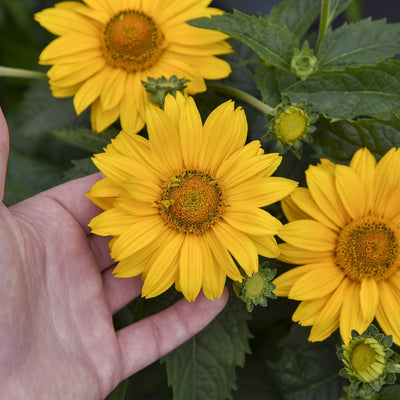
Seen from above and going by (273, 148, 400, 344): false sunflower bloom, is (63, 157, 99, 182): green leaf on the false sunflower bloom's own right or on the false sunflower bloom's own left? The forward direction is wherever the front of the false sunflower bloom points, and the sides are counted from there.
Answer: on the false sunflower bloom's own right

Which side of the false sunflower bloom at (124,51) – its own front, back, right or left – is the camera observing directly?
front

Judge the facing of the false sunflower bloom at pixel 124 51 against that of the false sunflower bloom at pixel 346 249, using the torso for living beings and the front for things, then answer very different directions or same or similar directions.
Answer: same or similar directions

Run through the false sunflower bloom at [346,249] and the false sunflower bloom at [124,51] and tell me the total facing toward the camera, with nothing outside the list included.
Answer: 2
